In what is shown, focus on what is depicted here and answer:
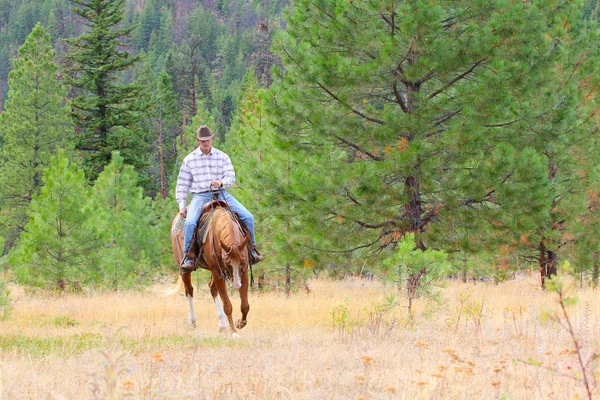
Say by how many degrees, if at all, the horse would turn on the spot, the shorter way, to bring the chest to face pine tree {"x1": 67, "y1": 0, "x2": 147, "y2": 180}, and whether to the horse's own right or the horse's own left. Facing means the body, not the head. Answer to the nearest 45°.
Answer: approximately 135° to the horse's own left

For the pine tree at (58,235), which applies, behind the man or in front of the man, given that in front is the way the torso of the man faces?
behind

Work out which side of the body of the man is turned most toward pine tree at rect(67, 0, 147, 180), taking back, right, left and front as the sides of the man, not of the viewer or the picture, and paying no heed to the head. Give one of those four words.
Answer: back

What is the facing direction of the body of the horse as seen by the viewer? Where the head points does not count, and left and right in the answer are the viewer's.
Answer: facing the viewer and to the right of the viewer

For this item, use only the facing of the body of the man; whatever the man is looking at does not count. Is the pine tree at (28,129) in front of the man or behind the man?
behind
